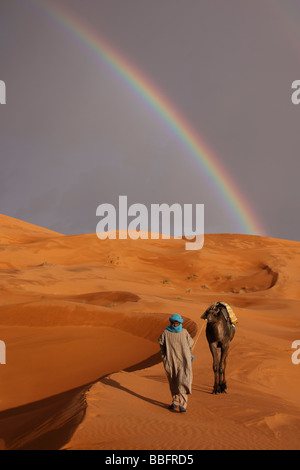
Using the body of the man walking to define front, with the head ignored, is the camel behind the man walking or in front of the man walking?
behind

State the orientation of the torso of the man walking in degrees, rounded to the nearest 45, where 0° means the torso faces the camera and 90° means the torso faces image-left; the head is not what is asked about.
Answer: approximately 0°
